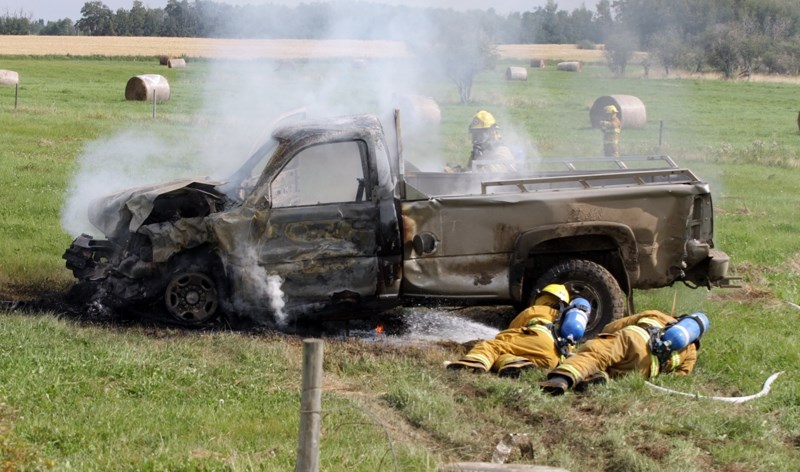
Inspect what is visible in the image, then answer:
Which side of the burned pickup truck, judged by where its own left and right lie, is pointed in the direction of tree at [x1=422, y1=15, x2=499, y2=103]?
right

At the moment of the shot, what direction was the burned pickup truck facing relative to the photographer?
facing to the left of the viewer

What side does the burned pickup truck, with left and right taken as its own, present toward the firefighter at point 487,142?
right

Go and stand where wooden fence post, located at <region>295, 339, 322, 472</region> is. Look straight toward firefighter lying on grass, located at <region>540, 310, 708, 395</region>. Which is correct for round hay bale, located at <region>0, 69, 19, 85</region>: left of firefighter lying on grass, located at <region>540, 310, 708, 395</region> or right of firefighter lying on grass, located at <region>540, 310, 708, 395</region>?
left

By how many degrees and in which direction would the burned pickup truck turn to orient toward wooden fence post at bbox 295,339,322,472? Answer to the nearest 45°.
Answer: approximately 90° to its left

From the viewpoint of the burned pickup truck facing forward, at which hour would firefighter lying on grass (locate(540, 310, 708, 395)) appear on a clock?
The firefighter lying on grass is roughly at 7 o'clock from the burned pickup truck.

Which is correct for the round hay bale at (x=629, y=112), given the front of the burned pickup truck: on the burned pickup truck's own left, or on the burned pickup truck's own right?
on the burned pickup truck's own right

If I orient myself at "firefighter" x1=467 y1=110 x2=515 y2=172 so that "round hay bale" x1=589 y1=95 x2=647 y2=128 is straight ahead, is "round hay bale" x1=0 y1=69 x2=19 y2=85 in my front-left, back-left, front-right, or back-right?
front-left

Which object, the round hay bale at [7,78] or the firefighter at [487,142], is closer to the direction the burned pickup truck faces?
the round hay bale

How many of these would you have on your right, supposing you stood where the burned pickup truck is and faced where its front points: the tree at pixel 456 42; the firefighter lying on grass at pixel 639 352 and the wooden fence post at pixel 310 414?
1
